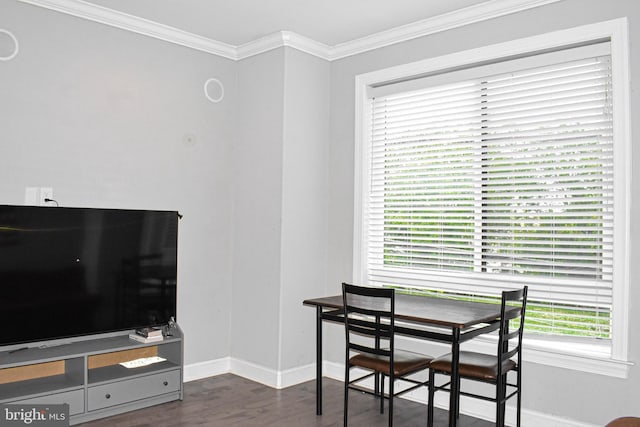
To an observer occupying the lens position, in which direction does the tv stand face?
facing the viewer and to the right of the viewer

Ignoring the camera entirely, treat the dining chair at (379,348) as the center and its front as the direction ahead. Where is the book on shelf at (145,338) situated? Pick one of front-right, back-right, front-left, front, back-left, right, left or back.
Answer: back-left

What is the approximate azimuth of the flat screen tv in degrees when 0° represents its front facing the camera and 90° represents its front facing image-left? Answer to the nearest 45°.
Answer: approximately 315°

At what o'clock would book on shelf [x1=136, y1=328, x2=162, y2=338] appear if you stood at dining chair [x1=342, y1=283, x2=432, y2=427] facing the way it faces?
The book on shelf is roughly at 8 o'clock from the dining chair.

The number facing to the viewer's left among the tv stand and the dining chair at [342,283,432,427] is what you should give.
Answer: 0

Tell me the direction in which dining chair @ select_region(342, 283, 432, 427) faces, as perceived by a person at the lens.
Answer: facing away from the viewer and to the right of the viewer

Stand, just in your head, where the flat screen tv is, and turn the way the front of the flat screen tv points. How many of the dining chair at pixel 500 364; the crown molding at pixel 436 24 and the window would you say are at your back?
0

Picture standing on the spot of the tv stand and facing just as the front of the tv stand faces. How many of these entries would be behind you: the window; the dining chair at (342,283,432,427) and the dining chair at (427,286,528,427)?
0

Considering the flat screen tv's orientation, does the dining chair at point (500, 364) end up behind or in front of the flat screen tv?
in front

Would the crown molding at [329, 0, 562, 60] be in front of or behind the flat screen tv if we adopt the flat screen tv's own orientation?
in front
